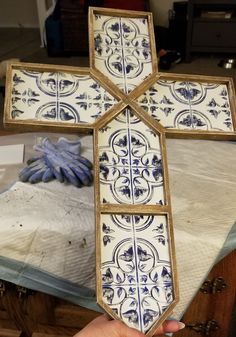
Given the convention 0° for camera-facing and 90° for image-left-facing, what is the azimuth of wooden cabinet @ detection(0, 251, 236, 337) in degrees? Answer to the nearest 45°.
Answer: approximately 0°

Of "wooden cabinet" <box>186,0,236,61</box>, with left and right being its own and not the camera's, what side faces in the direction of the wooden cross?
front

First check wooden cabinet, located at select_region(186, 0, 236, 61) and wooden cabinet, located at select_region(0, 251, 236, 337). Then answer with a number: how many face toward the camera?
2

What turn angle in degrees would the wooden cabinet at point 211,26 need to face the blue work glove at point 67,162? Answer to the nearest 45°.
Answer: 0° — it already faces it

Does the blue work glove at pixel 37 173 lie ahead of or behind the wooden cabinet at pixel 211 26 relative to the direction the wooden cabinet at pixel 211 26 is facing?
ahead

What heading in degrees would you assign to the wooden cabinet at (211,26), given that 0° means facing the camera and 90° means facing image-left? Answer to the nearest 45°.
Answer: approximately 0°
